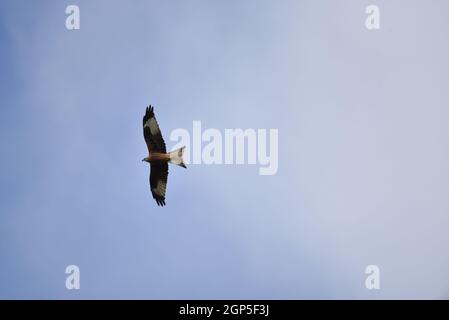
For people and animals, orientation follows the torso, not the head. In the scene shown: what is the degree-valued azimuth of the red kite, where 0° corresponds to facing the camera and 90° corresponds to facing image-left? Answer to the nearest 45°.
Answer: approximately 90°
